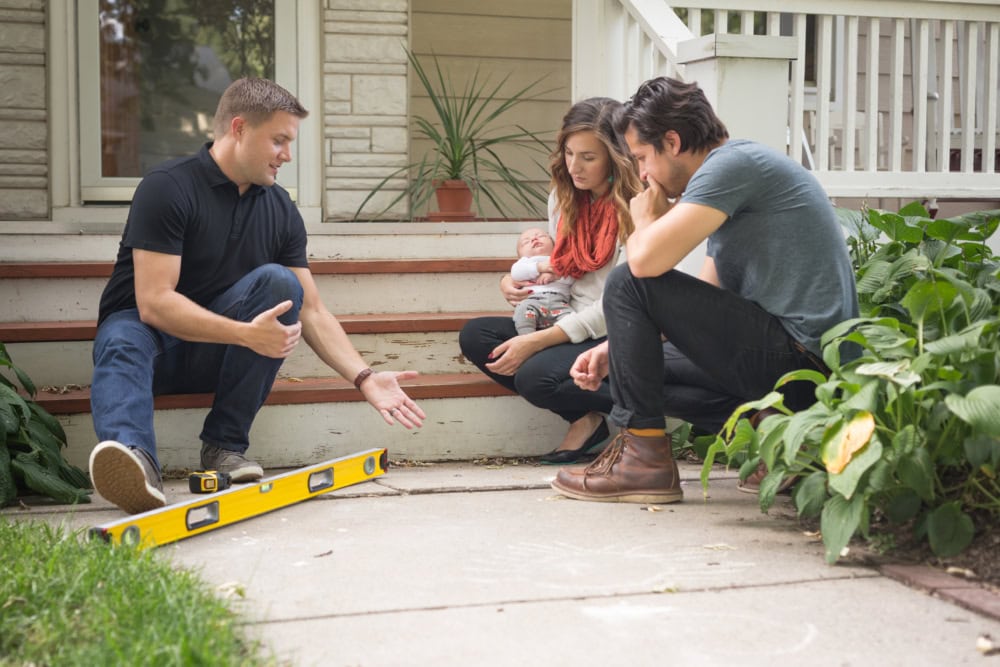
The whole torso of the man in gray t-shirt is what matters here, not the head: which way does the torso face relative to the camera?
to the viewer's left

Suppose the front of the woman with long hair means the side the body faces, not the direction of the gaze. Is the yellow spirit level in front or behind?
in front

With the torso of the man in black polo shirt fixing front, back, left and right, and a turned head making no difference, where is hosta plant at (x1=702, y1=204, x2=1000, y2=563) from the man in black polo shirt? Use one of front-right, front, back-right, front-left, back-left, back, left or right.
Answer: front

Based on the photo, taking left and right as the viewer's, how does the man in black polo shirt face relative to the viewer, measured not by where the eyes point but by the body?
facing the viewer and to the right of the viewer

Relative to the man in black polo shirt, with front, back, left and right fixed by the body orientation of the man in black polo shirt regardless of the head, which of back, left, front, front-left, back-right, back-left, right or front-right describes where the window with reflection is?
back-left

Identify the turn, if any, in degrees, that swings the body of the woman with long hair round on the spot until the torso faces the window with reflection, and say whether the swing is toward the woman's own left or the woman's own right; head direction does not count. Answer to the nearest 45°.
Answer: approximately 90° to the woman's own right

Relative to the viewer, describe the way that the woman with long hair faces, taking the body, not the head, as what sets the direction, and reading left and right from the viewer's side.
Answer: facing the viewer and to the left of the viewer

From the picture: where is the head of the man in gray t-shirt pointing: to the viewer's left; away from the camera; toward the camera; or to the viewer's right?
to the viewer's left

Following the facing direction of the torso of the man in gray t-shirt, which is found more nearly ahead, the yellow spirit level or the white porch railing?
the yellow spirit level

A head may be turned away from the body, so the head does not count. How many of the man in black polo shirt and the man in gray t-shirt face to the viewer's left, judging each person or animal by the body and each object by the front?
1

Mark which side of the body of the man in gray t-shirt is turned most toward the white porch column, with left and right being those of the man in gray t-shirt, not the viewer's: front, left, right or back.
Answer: right

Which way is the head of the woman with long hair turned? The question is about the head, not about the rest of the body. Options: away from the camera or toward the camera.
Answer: toward the camera

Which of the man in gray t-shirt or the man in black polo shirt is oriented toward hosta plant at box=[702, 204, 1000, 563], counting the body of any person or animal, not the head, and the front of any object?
the man in black polo shirt

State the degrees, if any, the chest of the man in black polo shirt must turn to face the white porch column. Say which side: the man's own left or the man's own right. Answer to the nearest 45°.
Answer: approximately 45° to the man's own left

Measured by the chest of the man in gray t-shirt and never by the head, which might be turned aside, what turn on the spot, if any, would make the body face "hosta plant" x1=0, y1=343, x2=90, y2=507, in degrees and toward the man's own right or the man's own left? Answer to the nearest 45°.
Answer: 0° — they already face it
